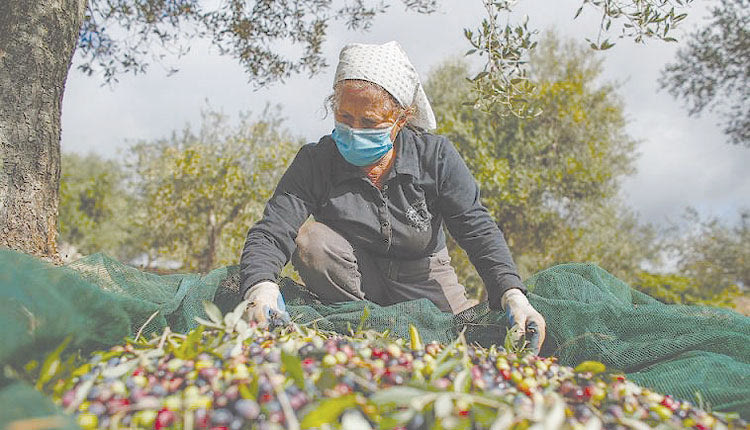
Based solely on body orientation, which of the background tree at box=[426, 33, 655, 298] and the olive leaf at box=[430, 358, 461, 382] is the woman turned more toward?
the olive leaf

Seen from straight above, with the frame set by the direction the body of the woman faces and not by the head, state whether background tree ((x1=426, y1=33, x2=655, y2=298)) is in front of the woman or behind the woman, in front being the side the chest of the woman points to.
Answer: behind

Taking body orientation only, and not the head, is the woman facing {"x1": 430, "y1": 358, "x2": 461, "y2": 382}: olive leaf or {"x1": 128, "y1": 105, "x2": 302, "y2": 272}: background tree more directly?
the olive leaf

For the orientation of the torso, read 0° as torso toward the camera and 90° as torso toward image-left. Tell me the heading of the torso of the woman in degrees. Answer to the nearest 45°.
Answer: approximately 0°

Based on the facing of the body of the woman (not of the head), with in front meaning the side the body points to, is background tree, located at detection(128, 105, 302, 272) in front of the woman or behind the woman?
behind

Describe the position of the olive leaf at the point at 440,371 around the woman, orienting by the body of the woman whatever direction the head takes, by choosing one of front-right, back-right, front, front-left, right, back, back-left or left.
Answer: front

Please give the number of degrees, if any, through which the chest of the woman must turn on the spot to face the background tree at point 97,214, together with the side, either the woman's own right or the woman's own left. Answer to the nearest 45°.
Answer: approximately 135° to the woman's own right

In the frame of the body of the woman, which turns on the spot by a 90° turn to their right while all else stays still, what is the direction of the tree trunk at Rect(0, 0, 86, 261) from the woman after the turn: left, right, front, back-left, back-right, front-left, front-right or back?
front

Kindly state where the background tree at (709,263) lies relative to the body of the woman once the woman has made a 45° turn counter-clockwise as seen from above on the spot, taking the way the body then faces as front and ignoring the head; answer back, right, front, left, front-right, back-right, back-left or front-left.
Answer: left

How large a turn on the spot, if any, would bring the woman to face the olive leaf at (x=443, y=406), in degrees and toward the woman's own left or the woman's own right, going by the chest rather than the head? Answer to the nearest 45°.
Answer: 0° — they already face it

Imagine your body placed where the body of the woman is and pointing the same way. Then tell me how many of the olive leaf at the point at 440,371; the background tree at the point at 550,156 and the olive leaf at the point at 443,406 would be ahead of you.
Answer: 2
